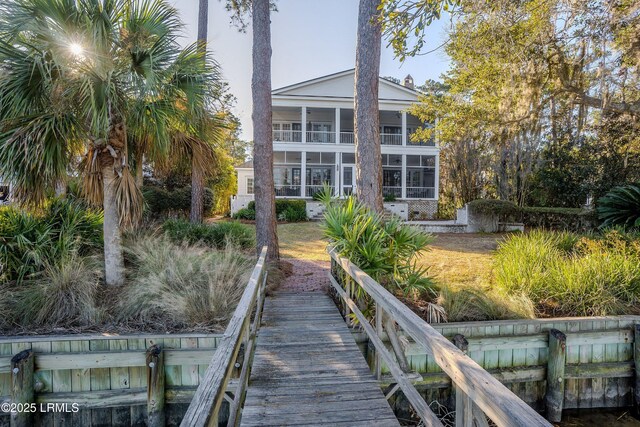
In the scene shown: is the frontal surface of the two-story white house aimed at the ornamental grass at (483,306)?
yes

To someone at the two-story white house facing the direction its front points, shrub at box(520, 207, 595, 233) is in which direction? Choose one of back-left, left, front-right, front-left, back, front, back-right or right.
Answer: front-left

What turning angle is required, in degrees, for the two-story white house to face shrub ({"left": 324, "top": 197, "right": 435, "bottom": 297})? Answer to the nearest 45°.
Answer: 0° — it already faces it

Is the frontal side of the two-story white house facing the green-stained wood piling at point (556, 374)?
yes

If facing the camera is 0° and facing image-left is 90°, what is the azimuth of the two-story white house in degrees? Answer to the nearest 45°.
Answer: approximately 0°

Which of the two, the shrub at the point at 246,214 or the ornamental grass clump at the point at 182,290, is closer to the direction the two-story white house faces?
the ornamental grass clump

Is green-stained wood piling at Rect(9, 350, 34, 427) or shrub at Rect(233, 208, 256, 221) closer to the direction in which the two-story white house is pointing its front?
the green-stained wood piling

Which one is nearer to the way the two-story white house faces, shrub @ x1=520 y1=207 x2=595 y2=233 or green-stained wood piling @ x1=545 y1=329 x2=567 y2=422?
the green-stained wood piling

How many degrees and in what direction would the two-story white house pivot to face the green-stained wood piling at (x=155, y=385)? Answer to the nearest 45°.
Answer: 0° — it already faces it
